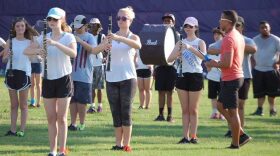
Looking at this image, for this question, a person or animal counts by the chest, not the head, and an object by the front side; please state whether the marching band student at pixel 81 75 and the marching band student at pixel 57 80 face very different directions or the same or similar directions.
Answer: same or similar directions

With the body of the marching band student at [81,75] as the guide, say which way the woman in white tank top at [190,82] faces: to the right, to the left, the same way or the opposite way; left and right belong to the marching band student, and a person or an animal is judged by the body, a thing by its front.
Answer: the same way

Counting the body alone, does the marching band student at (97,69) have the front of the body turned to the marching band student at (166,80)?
no

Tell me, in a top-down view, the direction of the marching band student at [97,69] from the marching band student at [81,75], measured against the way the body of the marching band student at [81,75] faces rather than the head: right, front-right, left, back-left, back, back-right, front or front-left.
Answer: back-right

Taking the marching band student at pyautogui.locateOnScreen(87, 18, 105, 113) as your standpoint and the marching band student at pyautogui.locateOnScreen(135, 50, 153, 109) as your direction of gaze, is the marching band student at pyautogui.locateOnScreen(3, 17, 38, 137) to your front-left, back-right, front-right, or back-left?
back-right

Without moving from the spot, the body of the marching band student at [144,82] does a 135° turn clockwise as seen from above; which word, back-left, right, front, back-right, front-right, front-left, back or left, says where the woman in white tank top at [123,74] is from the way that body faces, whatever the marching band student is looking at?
back-left

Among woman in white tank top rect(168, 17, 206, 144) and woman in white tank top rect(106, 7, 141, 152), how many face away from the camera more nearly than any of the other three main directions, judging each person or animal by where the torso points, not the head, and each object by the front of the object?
0

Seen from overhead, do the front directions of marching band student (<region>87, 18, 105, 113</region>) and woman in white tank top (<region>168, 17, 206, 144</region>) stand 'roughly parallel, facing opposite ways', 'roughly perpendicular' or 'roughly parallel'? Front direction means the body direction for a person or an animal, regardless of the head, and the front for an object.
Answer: roughly parallel

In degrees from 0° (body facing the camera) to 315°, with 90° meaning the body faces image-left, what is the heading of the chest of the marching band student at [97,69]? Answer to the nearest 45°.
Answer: approximately 45°

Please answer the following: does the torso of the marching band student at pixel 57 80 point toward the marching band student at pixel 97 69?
no

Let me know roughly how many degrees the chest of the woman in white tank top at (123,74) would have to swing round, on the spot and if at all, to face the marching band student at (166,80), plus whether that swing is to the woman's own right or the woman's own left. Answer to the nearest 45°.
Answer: approximately 135° to the woman's own right

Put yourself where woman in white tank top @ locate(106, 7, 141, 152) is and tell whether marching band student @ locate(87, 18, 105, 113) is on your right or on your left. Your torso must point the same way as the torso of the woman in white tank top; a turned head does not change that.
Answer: on your right

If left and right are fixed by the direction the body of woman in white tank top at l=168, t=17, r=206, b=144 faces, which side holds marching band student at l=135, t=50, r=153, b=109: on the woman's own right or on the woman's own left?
on the woman's own right

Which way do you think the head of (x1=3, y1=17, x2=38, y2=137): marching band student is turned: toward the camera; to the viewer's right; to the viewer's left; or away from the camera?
toward the camera

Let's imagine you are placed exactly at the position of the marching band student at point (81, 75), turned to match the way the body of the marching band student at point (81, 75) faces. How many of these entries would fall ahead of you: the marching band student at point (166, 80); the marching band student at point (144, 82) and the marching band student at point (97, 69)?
0

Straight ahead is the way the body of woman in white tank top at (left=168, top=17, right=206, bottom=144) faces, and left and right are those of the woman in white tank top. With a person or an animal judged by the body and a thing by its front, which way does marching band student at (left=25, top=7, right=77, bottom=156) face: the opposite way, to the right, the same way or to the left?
the same way

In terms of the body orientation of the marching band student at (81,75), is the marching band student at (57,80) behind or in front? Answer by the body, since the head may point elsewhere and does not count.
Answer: in front

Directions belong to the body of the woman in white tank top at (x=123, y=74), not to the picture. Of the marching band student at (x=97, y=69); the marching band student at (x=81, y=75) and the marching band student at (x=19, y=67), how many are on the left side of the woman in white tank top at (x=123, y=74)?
0
